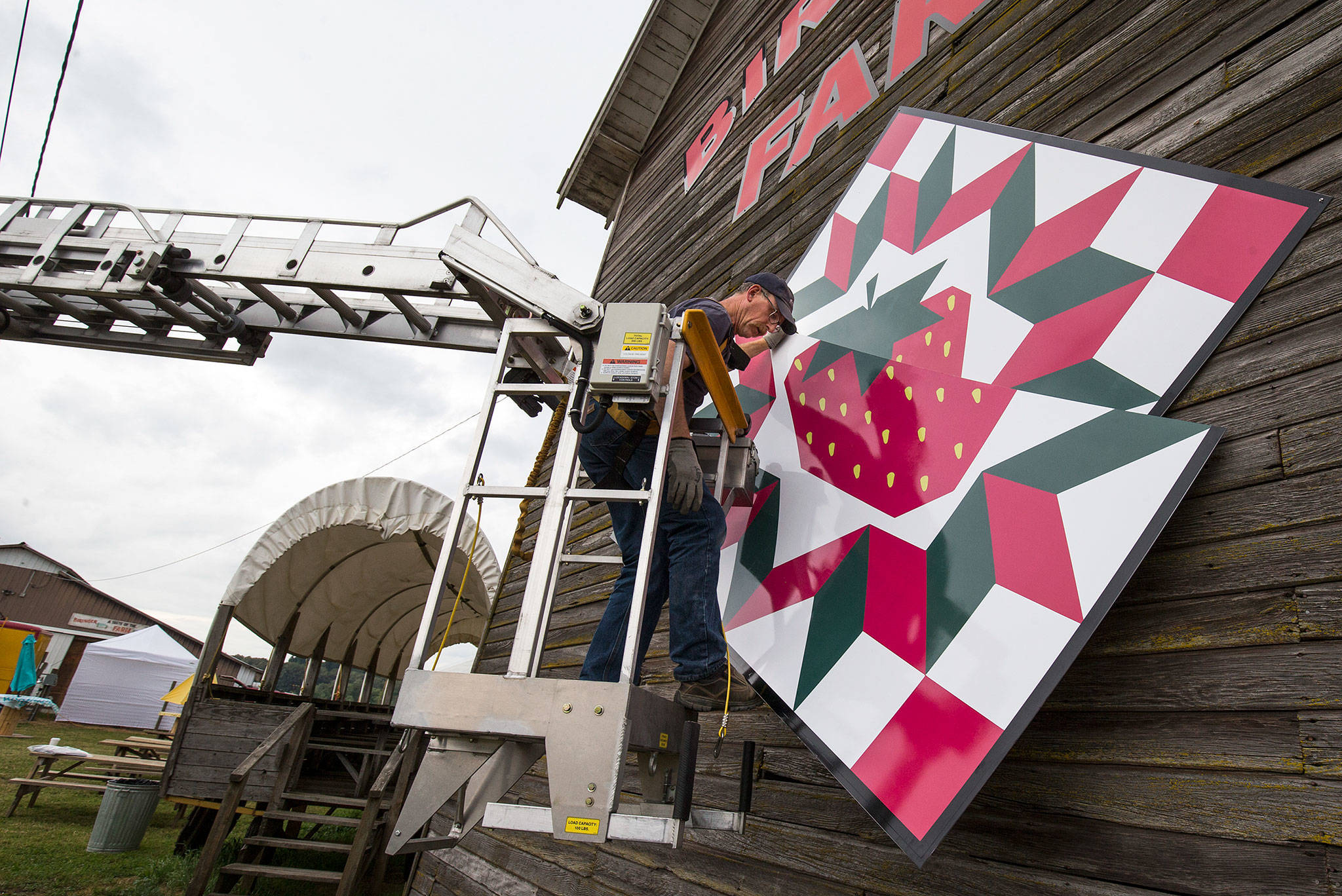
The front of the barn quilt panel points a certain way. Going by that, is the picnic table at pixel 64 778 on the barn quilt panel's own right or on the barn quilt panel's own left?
on the barn quilt panel's own right

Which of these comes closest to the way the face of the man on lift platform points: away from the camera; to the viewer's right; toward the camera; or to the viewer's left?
to the viewer's right

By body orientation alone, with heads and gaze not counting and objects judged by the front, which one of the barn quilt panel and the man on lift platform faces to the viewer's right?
the man on lift platform

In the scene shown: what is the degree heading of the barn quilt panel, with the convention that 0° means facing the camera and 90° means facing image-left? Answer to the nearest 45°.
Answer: approximately 45°

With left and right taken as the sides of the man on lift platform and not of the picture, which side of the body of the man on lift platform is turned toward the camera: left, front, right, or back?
right

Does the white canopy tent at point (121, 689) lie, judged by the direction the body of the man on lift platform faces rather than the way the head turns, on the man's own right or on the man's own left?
on the man's own left

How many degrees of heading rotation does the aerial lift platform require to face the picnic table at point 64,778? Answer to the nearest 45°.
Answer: approximately 90° to its left

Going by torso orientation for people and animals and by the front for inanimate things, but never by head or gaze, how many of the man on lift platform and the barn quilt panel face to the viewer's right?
1

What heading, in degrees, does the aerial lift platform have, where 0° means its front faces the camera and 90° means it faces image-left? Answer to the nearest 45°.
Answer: approximately 270°

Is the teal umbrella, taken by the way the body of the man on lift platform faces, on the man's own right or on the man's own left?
on the man's own left

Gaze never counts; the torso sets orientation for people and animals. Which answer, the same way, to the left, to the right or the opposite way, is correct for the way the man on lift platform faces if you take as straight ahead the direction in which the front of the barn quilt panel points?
the opposite way
